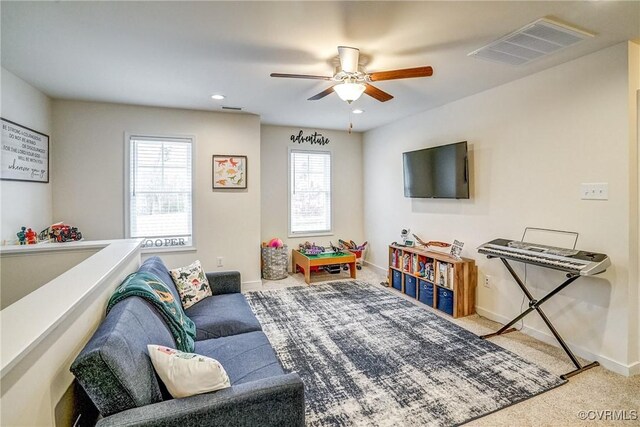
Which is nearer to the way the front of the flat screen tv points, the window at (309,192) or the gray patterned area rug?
the gray patterned area rug

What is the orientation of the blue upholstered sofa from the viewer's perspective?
to the viewer's right

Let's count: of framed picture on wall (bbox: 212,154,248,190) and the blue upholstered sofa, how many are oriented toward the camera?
1

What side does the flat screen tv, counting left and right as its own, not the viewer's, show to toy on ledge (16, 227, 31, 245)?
front

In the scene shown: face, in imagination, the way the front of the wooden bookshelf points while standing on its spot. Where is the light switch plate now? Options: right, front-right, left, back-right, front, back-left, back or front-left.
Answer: left

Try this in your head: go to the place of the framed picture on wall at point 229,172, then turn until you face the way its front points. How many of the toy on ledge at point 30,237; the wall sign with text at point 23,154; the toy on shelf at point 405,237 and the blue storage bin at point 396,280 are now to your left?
2

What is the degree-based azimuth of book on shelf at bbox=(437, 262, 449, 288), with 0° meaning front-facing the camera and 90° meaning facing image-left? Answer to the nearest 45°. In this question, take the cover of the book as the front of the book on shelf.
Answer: approximately 45°
